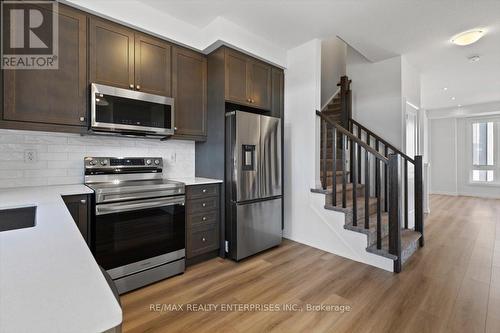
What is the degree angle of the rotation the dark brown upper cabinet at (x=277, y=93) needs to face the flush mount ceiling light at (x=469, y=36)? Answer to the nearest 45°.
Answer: approximately 45° to its left

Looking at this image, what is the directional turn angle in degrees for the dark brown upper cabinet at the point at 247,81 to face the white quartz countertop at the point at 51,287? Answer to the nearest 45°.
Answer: approximately 45° to its right

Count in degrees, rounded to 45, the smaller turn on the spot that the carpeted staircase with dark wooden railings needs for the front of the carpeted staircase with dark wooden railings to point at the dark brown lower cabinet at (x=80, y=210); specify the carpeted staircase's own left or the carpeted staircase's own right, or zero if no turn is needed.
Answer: approximately 90° to the carpeted staircase's own right

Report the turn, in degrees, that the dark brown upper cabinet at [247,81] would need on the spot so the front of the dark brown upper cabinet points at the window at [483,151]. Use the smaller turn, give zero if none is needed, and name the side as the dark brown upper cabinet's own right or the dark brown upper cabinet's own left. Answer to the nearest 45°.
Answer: approximately 90° to the dark brown upper cabinet's own left

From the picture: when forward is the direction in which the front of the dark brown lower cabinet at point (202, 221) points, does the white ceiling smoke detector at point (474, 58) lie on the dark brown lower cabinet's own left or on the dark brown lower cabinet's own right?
on the dark brown lower cabinet's own left

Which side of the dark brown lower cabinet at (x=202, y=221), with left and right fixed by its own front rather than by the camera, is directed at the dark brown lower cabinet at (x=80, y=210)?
right

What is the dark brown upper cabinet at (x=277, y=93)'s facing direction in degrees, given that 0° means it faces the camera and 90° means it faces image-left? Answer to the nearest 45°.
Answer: approximately 315°

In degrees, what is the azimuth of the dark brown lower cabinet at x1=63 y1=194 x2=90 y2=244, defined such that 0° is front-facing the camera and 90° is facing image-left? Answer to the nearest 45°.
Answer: approximately 0°

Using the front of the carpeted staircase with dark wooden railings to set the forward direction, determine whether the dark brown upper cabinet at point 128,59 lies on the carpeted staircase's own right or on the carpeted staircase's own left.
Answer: on the carpeted staircase's own right

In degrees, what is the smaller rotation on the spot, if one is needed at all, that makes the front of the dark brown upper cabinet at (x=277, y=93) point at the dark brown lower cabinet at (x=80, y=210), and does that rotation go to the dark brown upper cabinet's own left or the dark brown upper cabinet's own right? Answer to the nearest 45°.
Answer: approximately 90° to the dark brown upper cabinet's own right
